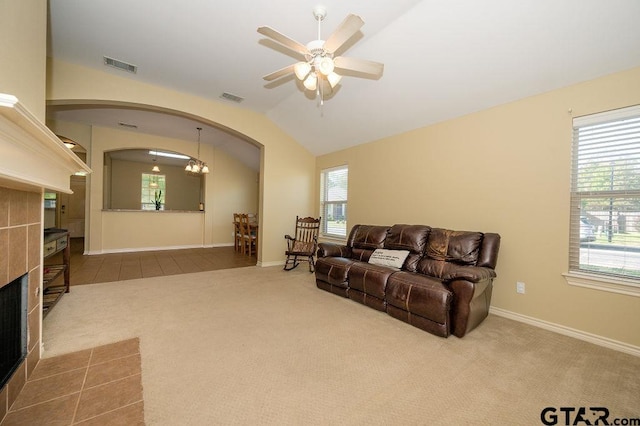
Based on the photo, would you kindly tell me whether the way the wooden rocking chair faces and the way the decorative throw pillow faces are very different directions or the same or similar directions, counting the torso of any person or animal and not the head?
same or similar directions

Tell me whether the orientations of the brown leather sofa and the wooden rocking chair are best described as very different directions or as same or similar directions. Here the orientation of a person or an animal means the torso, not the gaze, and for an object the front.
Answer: same or similar directions

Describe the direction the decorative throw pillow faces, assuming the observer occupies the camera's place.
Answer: facing the viewer and to the left of the viewer

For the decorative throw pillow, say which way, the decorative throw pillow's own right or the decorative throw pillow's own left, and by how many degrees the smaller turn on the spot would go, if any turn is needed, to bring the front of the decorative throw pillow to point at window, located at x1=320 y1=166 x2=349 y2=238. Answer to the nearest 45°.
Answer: approximately 90° to the decorative throw pillow's own right

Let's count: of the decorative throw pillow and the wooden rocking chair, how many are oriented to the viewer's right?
0

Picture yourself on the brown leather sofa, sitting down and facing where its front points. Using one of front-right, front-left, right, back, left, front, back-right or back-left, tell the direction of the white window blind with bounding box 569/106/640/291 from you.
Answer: back-left

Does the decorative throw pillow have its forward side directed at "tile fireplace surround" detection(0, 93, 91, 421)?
yes

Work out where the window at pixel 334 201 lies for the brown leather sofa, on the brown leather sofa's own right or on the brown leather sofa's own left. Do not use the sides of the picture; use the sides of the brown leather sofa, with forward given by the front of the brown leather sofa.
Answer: on the brown leather sofa's own right

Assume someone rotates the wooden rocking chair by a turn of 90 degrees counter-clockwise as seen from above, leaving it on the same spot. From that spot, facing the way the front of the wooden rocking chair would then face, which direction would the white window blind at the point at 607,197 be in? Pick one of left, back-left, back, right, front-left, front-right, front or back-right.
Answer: front

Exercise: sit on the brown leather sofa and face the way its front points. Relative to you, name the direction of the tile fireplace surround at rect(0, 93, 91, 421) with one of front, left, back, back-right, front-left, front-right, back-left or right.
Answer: front

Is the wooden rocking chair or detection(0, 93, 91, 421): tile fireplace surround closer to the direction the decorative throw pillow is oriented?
the tile fireplace surround

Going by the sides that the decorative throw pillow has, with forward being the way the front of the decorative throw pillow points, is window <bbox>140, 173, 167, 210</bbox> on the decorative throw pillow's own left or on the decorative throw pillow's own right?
on the decorative throw pillow's own right

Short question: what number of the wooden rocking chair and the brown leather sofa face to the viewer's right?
0
